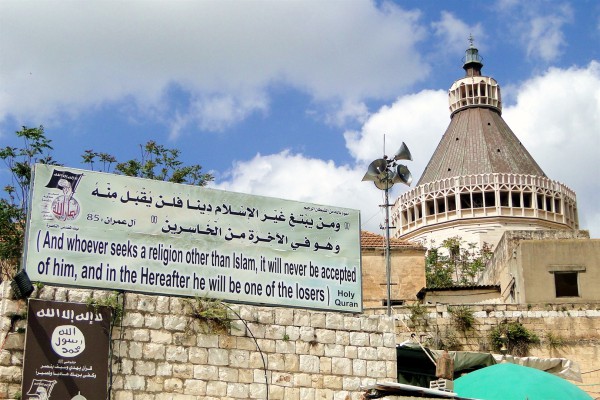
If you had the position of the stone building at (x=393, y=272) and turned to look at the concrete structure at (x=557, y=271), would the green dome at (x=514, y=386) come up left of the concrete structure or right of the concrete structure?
right

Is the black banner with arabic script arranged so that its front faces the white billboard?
no

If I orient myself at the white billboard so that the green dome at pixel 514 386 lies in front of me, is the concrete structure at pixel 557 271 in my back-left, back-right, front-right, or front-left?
front-left

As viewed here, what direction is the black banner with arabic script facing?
toward the camera

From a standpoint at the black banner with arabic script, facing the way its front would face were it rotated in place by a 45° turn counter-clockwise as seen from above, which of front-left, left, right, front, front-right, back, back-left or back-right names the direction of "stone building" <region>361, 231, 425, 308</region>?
left

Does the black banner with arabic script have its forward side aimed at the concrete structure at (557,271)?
no

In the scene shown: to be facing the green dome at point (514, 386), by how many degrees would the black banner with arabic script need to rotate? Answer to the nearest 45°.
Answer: approximately 90° to its left
